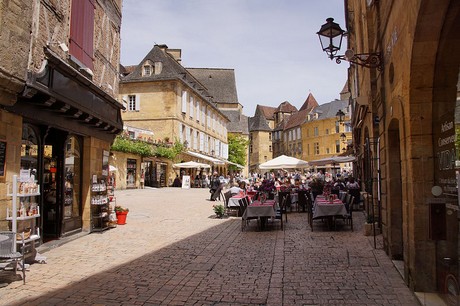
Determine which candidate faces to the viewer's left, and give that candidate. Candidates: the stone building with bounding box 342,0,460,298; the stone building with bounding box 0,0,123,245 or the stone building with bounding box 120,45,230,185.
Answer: the stone building with bounding box 342,0,460,298

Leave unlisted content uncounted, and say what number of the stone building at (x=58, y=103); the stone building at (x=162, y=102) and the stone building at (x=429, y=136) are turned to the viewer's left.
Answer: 1

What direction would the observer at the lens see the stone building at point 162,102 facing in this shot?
facing the viewer and to the right of the viewer

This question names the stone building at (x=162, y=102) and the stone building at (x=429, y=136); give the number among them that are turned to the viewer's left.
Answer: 1

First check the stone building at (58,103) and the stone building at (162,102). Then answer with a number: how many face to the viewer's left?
0

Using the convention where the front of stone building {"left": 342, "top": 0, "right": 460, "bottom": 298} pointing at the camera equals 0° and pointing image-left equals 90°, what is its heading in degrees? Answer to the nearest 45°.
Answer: approximately 90°

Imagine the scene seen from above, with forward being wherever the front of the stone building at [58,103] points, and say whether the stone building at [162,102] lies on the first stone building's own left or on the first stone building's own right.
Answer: on the first stone building's own left

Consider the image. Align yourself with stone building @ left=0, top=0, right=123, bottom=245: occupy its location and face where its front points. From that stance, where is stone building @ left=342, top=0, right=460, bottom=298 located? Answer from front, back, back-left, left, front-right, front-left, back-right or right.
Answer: front

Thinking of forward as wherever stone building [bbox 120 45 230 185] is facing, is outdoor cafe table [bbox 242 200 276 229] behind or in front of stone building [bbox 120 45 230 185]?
in front

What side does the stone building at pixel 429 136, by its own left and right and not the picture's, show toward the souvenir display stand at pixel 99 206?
front
